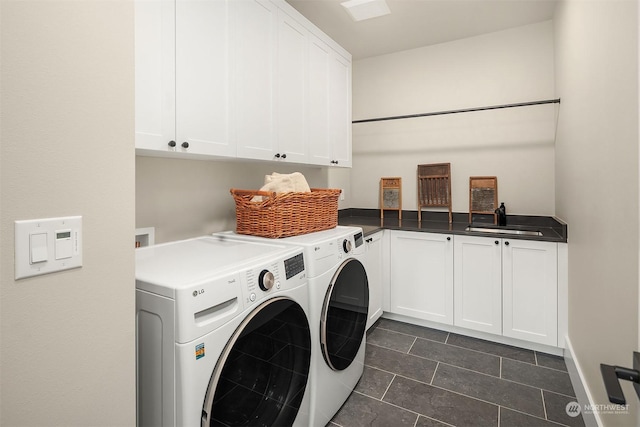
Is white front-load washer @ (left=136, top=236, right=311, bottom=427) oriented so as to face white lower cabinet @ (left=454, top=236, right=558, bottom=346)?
no

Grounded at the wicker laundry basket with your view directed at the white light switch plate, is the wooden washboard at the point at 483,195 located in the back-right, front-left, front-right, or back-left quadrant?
back-left

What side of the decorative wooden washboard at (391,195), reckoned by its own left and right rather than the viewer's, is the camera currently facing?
front

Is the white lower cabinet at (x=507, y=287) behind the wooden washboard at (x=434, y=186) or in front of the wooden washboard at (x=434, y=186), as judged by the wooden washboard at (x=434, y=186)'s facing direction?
in front

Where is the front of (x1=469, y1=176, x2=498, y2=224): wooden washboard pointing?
toward the camera

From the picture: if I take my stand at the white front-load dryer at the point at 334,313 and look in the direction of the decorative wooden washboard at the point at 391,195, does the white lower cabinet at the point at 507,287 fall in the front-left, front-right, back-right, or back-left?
front-right

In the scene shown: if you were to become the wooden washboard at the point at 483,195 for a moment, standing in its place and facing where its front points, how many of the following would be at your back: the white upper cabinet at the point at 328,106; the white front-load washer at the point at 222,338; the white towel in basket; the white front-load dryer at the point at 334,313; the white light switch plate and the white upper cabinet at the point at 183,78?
0

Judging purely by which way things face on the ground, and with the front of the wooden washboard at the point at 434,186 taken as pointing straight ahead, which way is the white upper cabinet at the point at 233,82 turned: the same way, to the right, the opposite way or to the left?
to the left

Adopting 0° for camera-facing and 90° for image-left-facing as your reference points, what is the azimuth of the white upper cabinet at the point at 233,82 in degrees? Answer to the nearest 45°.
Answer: approximately 315°

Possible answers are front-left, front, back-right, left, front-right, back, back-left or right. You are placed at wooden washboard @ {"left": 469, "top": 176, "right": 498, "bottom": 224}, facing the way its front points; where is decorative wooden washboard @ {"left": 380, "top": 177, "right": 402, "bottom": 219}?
right

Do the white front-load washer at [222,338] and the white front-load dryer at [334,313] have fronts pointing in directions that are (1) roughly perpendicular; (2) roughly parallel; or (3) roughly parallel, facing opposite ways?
roughly parallel

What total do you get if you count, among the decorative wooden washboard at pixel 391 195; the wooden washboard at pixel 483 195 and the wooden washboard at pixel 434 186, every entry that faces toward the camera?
3

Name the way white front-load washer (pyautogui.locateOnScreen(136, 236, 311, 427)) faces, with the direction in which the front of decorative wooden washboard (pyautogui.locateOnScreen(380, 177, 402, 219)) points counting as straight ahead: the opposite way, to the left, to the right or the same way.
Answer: to the left

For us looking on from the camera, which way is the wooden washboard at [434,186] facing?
facing the viewer

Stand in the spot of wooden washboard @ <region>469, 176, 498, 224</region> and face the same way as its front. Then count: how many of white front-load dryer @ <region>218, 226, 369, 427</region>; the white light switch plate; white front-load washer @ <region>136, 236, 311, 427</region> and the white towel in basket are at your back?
0

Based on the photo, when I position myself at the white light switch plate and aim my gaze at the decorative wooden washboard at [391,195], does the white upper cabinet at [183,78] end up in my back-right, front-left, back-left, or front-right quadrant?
front-left

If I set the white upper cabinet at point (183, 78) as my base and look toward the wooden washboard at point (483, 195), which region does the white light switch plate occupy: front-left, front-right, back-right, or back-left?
back-right
